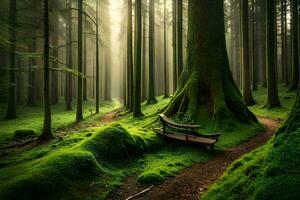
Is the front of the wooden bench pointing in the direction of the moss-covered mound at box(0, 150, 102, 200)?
yes

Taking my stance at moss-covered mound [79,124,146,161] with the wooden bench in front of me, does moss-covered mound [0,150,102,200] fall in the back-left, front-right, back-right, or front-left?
back-right

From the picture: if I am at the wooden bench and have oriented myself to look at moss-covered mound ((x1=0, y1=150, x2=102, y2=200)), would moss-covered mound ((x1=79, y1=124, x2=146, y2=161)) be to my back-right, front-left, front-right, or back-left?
front-right

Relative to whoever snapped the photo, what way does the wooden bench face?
facing the viewer and to the left of the viewer

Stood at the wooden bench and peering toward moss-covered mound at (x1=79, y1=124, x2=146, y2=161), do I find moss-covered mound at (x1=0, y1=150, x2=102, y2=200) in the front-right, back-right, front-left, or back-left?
front-left

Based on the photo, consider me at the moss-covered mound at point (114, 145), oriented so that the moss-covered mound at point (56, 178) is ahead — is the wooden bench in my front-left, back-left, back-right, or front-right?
back-left

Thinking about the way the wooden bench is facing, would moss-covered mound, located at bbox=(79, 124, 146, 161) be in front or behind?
in front

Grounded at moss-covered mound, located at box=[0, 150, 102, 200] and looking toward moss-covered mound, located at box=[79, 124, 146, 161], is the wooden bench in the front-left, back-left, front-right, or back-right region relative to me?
front-right
